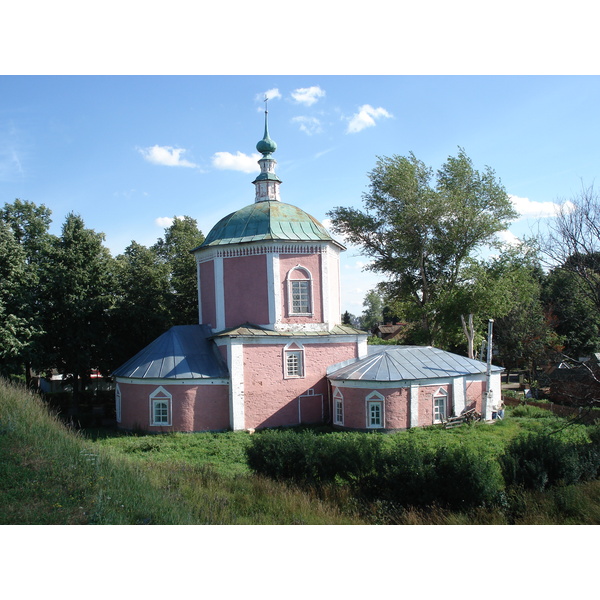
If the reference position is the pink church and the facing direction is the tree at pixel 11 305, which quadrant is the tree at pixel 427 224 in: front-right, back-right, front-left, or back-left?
back-right
